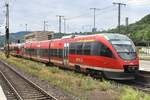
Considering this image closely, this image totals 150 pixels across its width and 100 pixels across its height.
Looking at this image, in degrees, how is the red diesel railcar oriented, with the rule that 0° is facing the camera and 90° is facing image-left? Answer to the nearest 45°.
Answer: approximately 315°
